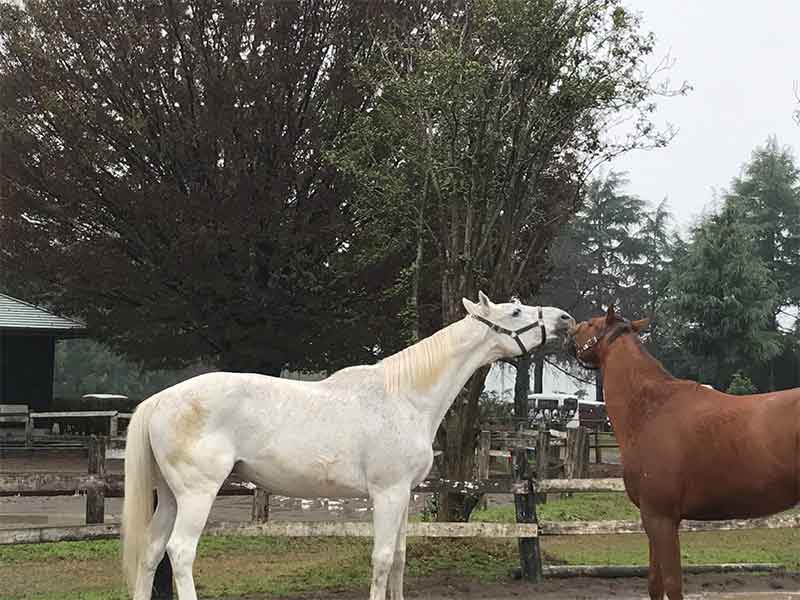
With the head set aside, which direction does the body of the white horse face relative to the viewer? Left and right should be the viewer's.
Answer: facing to the right of the viewer

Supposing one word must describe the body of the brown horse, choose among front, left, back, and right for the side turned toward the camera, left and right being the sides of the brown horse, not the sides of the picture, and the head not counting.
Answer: left

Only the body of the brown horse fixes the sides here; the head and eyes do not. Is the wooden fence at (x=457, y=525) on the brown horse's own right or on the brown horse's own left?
on the brown horse's own right

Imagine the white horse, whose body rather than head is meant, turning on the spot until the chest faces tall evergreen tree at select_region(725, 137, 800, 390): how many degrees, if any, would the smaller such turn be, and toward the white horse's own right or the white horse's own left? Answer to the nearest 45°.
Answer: approximately 45° to the white horse's own left

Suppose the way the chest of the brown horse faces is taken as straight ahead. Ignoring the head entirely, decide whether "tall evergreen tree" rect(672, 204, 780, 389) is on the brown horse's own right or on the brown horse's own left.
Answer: on the brown horse's own right

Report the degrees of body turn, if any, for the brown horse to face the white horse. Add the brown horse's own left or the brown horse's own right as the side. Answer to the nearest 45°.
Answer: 0° — it already faces it

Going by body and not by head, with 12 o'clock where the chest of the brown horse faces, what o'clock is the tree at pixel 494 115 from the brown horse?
The tree is roughly at 2 o'clock from the brown horse.

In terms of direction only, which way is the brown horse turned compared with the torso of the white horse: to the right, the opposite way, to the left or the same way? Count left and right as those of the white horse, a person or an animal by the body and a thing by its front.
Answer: the opposite way

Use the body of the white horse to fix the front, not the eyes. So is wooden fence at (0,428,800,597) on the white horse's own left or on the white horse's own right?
on the white horse's own left
